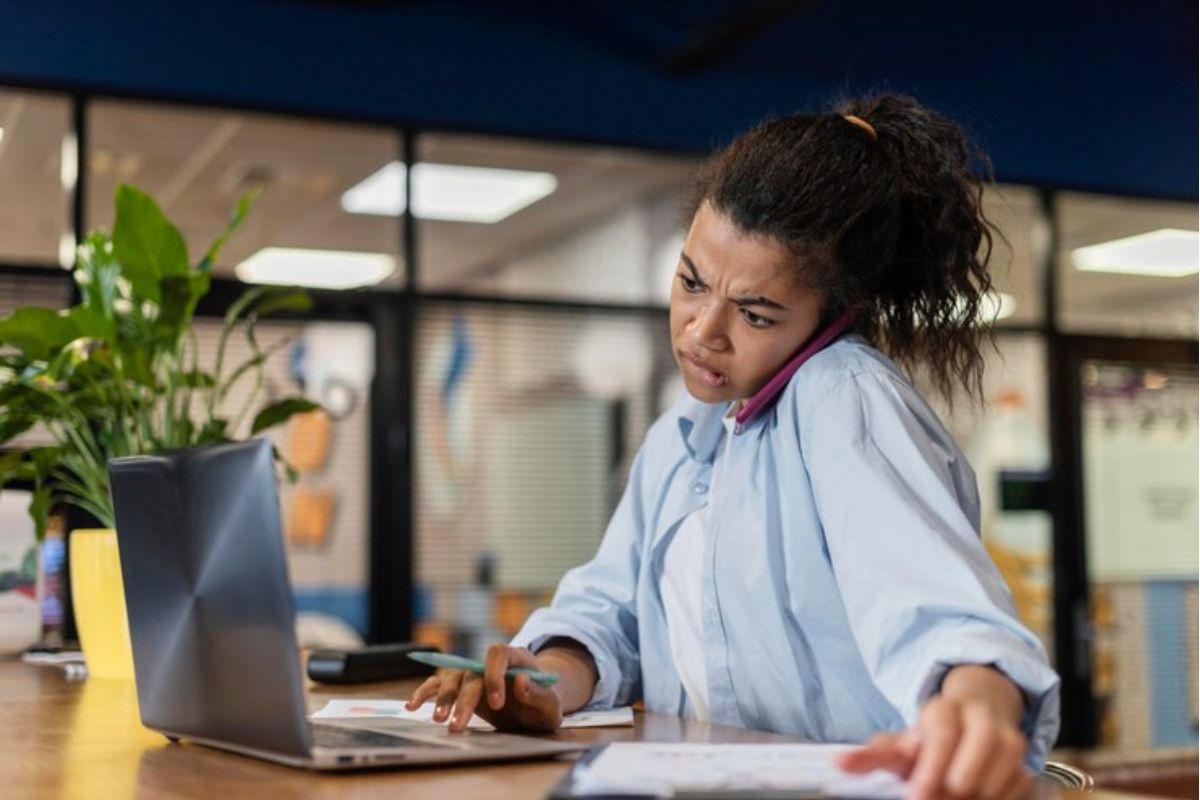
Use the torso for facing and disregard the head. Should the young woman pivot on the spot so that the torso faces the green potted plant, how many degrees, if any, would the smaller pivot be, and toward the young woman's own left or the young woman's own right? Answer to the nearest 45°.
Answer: approximately 90° to the young woman's own right

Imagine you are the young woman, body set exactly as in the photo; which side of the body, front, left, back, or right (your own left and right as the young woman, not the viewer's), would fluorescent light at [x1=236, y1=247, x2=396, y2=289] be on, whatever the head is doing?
right

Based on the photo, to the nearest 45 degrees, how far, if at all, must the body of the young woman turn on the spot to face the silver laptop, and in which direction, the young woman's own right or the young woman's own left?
0° — they already face it

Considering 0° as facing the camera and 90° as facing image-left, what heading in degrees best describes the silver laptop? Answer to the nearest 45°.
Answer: approximately 225°

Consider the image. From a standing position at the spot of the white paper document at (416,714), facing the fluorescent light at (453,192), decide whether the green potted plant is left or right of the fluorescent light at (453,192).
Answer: left

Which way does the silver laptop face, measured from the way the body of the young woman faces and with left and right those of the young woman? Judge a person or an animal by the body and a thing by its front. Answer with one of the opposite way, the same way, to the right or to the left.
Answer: the opposite way

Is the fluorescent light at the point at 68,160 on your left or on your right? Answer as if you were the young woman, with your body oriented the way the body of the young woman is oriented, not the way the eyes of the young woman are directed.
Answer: on your right

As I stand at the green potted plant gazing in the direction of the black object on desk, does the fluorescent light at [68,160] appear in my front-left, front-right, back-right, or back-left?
back-left

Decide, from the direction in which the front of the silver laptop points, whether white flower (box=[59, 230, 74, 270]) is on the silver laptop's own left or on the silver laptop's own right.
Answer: on the silver laptop's own left

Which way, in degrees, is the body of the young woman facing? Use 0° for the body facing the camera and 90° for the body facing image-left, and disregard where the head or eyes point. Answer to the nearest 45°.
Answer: approximately 45°

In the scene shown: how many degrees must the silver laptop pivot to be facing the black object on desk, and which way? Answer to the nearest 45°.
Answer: approximately 45° to its left

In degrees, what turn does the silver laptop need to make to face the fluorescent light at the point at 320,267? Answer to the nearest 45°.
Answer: approximately 45° to its left

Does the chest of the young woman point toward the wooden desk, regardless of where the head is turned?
yes
